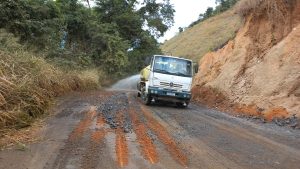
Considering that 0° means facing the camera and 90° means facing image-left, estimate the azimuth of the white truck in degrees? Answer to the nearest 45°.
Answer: approximately 0°
